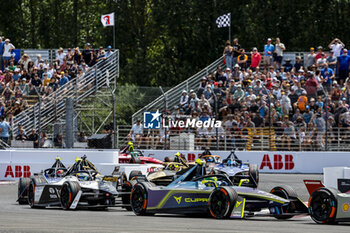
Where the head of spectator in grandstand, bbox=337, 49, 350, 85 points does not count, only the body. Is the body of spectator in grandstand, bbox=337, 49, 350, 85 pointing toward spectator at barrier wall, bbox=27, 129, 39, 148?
no

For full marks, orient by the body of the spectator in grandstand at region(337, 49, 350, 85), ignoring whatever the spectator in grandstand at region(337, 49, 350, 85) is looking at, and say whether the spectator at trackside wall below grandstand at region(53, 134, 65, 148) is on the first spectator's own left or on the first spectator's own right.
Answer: on the first spectator's own right

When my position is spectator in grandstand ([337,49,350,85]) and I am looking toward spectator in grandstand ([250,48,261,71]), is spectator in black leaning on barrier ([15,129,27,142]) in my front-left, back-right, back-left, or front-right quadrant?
front-left

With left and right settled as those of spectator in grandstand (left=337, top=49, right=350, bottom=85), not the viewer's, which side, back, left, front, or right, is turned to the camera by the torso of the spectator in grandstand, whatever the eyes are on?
front

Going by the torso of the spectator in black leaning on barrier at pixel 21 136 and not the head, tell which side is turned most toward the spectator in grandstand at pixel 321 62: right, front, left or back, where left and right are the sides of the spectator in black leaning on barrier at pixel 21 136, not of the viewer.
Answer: left

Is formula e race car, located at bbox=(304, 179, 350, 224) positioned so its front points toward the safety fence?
no
